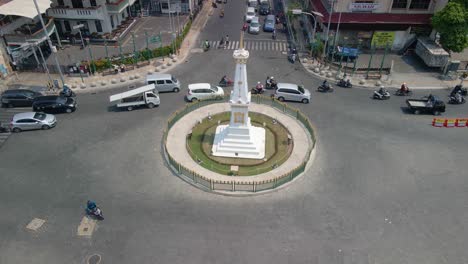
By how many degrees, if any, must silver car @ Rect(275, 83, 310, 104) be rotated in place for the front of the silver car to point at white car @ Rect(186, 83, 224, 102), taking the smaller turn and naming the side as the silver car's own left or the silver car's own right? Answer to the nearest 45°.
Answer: approximately 180°

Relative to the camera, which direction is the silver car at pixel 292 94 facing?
to the viewer's right

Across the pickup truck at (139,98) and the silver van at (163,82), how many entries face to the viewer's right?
2

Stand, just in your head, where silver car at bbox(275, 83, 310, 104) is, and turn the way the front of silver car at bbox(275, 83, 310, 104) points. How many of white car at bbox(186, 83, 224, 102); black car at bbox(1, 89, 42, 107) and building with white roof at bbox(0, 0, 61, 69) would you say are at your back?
3

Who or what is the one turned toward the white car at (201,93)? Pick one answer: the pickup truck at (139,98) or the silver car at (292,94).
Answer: the pickup truck

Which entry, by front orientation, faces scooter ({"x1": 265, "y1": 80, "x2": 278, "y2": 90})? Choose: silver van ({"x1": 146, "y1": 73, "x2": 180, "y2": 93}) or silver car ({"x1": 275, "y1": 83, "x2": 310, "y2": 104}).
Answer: the silver van

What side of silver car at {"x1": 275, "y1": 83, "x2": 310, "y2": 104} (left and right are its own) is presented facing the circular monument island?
right

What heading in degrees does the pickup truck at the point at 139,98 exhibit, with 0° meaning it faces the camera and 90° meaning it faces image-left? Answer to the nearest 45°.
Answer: approximately 270°

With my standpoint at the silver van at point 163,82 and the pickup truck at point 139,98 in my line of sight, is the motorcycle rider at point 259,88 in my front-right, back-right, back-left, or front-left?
back-left

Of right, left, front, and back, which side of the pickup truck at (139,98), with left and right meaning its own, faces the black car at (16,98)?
back

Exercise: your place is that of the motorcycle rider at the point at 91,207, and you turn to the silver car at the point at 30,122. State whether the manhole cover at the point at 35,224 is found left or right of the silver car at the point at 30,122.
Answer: left

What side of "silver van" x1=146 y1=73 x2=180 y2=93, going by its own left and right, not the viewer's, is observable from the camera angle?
right

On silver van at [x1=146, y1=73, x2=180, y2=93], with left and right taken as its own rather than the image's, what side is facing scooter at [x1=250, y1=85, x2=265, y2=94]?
front

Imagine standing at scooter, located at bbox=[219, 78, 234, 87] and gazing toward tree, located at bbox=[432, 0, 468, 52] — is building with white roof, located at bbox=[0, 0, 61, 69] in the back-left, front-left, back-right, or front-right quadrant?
back-left
